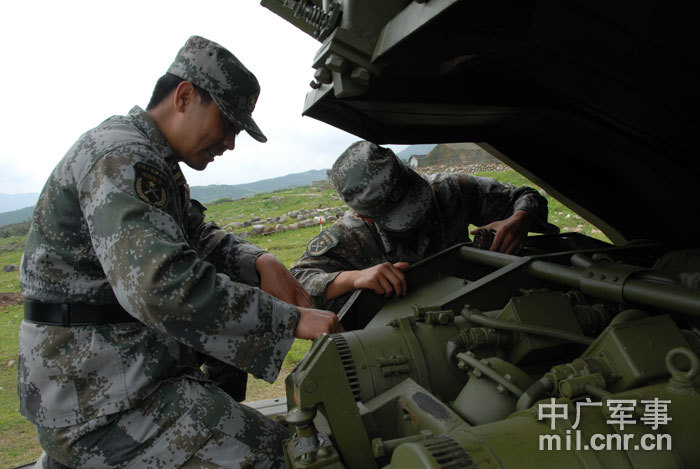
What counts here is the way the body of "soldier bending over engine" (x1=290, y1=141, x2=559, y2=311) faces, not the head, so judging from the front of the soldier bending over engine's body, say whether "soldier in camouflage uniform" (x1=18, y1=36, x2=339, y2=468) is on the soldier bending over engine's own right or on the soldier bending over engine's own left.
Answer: on the soldier bending over engine's own right

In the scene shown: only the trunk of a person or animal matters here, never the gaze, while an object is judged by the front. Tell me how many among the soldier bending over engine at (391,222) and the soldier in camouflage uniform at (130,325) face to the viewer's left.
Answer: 0

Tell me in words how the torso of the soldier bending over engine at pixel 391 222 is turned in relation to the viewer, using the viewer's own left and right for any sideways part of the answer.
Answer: facing the viewer and to the right of the viewer

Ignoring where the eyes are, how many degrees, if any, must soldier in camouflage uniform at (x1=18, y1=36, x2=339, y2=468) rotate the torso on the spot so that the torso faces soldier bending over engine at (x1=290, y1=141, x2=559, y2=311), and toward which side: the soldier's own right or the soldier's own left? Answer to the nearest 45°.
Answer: approximately 45° to the soldier's own left

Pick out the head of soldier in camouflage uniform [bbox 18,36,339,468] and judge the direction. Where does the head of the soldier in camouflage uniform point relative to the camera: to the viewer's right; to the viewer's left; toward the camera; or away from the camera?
to the viewer's right

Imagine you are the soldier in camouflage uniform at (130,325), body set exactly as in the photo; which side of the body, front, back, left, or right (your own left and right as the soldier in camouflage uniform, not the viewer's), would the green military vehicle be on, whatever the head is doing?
front

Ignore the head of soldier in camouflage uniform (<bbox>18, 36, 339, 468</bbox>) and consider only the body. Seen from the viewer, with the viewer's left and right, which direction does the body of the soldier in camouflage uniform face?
facing to the right of the viewer
